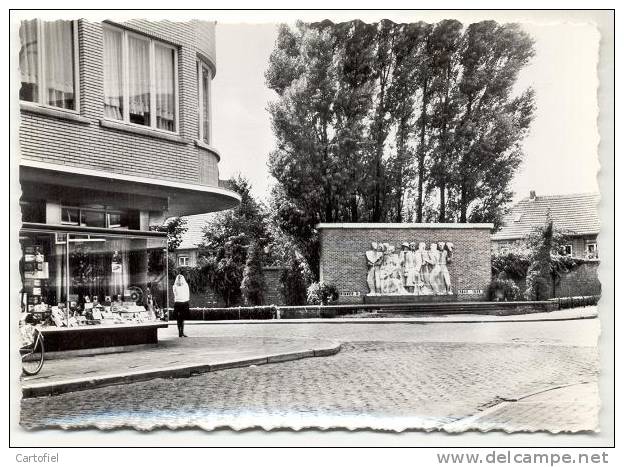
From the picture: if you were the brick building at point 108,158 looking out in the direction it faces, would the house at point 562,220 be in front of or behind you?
in front

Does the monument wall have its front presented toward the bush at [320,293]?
no

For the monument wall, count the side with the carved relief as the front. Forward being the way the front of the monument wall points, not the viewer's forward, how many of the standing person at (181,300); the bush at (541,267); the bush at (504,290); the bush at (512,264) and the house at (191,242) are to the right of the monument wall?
2

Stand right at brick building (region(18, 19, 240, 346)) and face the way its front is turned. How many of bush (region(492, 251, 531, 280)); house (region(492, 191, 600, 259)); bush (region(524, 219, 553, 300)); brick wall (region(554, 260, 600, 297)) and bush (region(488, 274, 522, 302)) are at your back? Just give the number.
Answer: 0

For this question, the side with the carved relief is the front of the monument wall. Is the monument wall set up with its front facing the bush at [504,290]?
no

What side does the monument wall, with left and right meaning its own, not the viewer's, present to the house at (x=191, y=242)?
right

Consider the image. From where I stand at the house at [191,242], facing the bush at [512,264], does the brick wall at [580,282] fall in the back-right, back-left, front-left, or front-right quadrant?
front-right

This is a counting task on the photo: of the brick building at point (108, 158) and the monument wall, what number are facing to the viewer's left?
0

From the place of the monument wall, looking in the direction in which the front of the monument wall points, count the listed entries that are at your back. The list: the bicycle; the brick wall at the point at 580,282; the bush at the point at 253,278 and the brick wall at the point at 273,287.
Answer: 0

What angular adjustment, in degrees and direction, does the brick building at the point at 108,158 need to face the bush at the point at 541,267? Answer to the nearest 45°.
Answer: approximately 45° to its left

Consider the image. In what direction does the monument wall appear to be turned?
toward the camera
